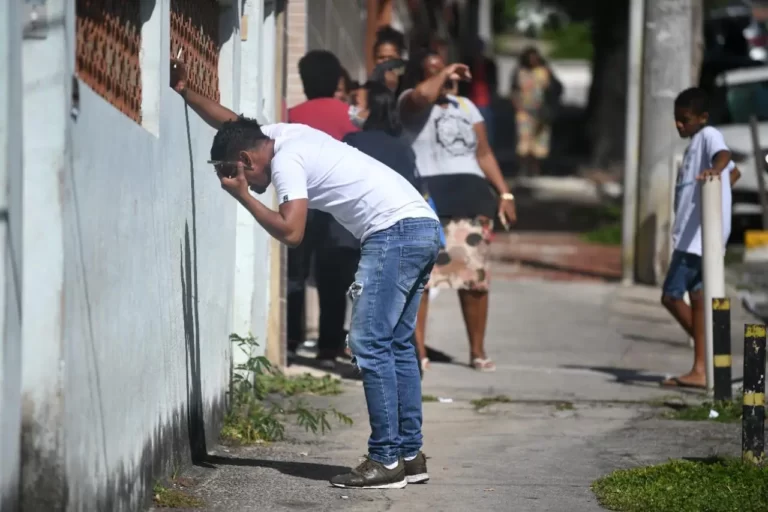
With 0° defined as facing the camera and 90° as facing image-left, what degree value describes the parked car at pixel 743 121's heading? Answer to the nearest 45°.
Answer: approximately 0°

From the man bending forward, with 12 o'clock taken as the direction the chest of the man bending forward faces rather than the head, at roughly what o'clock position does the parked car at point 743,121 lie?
The parked car is roughly at 4 o'clock from the man bending forward.

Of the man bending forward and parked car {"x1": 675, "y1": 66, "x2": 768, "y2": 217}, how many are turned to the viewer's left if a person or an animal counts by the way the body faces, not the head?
1

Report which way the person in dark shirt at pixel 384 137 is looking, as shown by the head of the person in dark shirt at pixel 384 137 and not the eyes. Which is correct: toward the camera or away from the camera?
away from the camera

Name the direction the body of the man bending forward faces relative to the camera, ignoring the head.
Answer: to the viewer's left

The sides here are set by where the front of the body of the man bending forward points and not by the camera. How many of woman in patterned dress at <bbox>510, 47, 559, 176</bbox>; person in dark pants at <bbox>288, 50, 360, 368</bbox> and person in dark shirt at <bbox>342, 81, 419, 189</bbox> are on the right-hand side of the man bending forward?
3

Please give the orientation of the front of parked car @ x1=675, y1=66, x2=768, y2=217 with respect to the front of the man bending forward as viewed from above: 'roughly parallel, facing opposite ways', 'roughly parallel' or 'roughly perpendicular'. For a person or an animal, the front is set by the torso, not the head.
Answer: roughly perpendicular

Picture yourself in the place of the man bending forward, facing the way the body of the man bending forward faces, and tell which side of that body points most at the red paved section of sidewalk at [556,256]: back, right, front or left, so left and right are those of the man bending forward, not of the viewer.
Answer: right

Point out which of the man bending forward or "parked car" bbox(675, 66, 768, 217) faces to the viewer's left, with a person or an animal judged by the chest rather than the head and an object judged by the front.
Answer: the man bending forward
